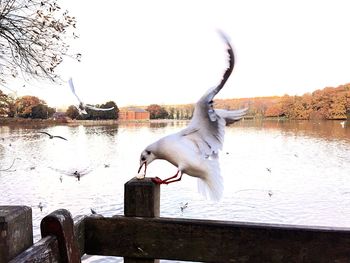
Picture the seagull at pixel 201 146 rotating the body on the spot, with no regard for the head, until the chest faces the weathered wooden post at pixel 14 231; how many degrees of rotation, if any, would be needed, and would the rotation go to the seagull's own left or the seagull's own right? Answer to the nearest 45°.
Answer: approximately 45° to the seagull's own left

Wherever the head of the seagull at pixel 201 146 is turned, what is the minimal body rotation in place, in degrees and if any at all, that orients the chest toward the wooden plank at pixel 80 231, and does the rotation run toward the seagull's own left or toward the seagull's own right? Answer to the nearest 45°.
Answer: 0° — it already faces it

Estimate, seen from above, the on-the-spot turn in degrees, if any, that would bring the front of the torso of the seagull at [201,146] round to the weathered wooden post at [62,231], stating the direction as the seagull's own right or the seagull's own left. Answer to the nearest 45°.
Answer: approximately 45° to the seagull's own left

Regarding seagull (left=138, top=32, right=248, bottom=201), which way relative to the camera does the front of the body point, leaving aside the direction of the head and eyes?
to the viewer's left
